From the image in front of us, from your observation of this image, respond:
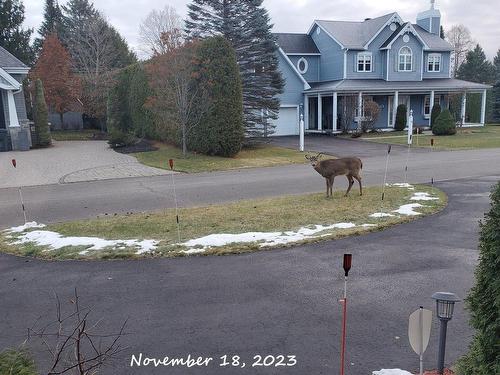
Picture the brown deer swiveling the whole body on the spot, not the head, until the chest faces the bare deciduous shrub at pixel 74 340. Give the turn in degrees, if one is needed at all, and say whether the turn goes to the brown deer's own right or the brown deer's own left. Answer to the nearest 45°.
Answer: approximately 90° to the brown deer's own left

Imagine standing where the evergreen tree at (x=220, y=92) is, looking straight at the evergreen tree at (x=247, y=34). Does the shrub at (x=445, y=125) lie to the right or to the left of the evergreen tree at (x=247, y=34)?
right

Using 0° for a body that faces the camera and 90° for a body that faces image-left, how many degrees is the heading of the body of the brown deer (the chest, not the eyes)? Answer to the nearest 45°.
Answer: approximately 90°

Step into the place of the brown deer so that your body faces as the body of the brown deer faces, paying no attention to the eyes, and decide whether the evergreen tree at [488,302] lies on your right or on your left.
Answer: on your left

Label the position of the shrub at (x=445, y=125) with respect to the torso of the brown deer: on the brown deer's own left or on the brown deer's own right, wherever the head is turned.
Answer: on the brown deer's own right

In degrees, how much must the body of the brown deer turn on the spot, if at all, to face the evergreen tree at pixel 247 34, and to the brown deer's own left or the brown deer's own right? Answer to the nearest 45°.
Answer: approximately 90° to the brown deer's own right

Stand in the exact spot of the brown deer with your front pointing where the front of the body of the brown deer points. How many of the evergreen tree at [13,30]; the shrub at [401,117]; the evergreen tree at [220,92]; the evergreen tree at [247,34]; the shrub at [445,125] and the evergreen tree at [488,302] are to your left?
1

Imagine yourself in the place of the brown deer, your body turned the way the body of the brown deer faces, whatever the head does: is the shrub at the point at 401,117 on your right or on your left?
on your right

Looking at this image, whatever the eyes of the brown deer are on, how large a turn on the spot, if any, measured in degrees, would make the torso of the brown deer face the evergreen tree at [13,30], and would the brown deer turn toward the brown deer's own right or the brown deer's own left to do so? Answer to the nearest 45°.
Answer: approximately 45° to the brown deer's own right

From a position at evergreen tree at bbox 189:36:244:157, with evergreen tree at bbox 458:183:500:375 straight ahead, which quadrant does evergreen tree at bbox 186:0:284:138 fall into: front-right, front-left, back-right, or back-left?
back-left

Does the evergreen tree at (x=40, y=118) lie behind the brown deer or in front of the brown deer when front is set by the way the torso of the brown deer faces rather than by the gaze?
in front

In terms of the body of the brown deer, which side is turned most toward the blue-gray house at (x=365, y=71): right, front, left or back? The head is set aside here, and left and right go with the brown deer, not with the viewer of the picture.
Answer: right

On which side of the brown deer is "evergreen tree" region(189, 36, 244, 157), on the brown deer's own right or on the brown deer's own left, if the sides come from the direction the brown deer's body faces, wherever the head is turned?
on the brown deer's own right

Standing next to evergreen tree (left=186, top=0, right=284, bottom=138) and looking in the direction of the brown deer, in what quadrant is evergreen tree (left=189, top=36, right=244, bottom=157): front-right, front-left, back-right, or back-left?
front-right
